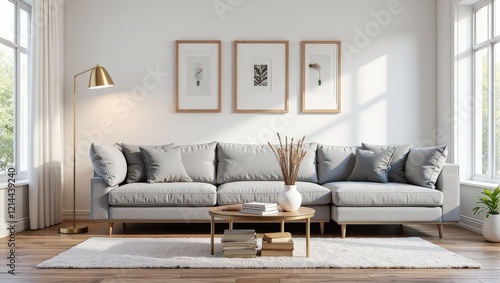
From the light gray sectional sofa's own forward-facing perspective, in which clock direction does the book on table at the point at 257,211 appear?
The book on table is roughly at 12 o'clock from the light gray sectional sofa.

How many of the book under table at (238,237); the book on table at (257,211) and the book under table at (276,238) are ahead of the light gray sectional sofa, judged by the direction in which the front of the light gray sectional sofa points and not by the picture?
3

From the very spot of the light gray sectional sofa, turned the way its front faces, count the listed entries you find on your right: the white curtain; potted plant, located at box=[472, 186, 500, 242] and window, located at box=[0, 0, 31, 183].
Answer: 2

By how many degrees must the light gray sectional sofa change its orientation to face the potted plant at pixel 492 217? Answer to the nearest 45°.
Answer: approximately 90° to its left

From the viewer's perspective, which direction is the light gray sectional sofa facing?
toward the camera

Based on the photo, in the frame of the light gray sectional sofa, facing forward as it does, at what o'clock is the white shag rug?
The white shag rug is roughly at 12 o'clock from the light gray sectional sofa.

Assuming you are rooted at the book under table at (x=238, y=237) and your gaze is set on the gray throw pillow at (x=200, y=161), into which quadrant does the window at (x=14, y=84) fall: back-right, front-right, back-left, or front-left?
front-left

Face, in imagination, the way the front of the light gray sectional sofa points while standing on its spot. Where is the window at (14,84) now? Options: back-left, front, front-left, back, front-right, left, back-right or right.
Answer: right

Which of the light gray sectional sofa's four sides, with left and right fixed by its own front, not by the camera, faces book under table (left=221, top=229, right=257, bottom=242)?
front

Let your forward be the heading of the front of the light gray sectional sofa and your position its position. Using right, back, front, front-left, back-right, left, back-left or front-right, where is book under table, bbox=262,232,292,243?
front
